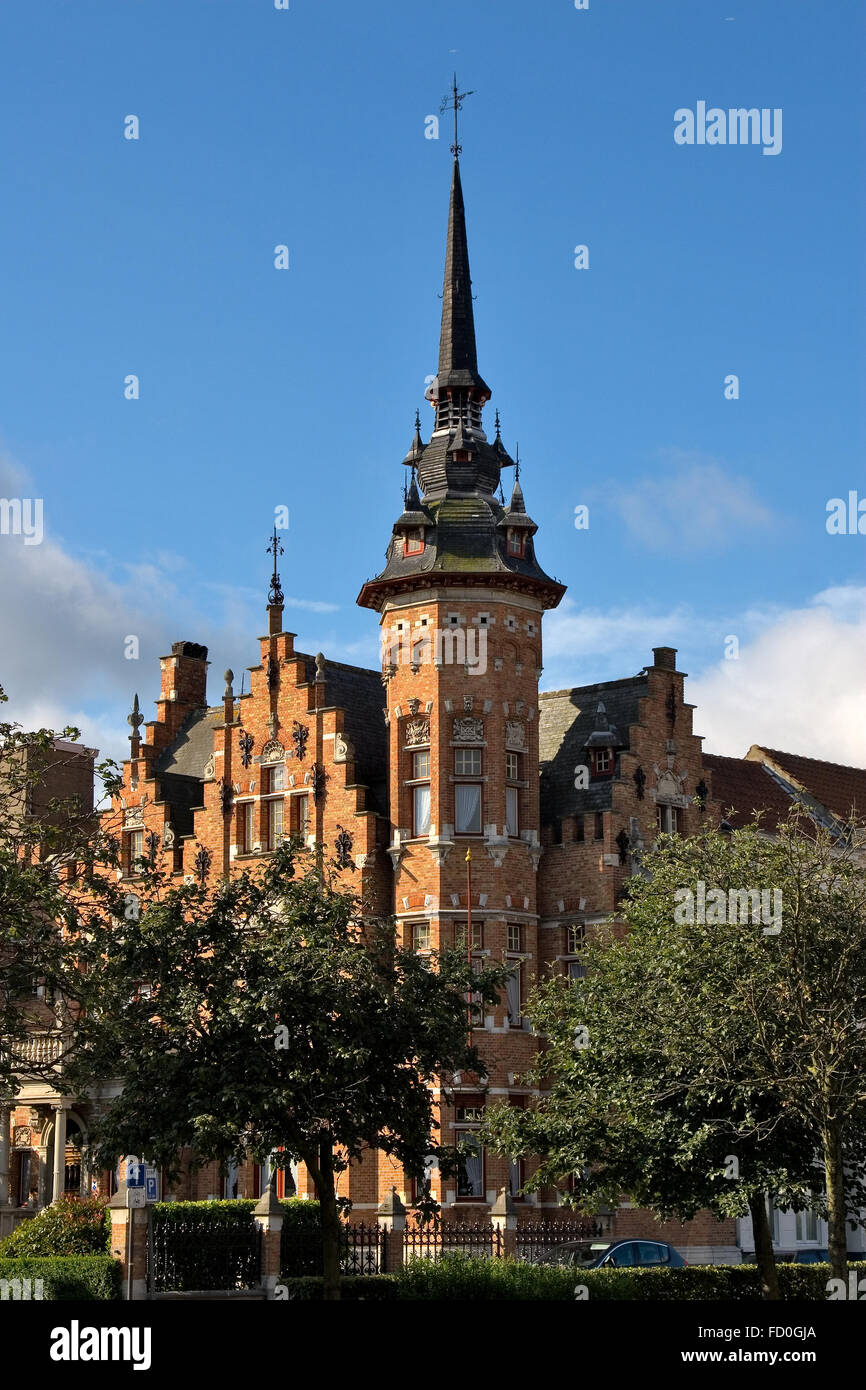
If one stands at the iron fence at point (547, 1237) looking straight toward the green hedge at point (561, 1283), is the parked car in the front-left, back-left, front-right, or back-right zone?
front-left

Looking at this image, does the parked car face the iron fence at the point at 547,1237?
no
